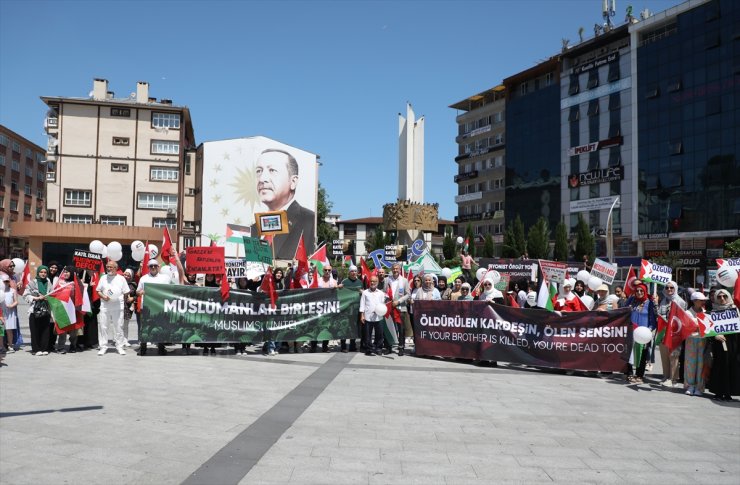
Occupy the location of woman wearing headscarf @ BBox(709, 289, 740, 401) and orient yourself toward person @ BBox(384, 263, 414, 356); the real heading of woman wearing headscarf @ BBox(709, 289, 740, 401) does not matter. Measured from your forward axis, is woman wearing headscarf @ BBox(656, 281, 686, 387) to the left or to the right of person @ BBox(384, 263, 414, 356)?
right

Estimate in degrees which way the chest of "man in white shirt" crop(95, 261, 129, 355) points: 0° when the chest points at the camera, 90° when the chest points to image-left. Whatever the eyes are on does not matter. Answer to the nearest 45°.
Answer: approximately 0°

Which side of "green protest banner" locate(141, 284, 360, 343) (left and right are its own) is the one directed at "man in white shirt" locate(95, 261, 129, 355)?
right

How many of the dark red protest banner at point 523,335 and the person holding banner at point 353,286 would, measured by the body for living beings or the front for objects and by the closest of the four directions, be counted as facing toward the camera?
2

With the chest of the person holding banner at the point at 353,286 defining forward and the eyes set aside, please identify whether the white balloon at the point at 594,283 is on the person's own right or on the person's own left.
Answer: on the person's own left

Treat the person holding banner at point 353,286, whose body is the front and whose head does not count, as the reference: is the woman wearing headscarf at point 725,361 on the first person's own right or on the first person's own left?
on the first person's own left

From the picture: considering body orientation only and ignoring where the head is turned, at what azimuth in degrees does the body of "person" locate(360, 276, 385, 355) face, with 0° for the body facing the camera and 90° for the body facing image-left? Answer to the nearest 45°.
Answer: approximately 0°

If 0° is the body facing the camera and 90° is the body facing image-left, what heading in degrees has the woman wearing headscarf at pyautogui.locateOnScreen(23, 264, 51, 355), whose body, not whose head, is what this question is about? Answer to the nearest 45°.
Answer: approximately 315°
